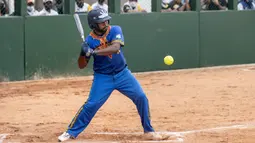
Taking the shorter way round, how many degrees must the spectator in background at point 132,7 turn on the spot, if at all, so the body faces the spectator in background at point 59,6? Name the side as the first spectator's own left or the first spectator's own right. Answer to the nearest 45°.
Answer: approximately 45° to the first spectator's own right

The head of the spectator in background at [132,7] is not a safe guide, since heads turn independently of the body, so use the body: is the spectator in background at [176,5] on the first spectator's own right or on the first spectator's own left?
on the first spectator's own left

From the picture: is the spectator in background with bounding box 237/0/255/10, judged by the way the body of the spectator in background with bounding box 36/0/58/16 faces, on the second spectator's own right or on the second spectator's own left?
on the second spectator's own left

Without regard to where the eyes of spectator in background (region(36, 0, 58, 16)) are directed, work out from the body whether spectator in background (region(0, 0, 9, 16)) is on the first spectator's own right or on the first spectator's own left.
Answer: on the first spectator's own right

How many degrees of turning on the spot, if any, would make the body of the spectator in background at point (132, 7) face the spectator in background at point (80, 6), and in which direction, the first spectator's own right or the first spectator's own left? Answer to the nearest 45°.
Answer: approximately 45° to the first spectator's own right

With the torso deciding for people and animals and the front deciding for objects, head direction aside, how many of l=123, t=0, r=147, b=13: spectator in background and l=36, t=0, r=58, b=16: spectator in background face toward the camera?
2

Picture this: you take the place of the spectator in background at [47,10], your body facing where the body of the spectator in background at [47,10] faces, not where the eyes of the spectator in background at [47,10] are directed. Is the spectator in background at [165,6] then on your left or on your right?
on your left

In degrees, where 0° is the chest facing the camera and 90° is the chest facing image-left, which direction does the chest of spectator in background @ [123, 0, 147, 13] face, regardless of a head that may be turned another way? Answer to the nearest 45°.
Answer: approximately 0°

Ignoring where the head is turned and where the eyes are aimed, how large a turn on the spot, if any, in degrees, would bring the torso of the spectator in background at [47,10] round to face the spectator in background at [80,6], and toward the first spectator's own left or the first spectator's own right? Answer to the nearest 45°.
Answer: approximately 135° to the first spectator's own left

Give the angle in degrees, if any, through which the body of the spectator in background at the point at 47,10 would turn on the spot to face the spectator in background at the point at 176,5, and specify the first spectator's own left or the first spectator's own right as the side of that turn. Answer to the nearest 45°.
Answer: approximately 135° to the first spectator's own left

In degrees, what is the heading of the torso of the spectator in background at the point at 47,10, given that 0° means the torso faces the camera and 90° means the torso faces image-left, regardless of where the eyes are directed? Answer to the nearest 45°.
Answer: approximately 0°
